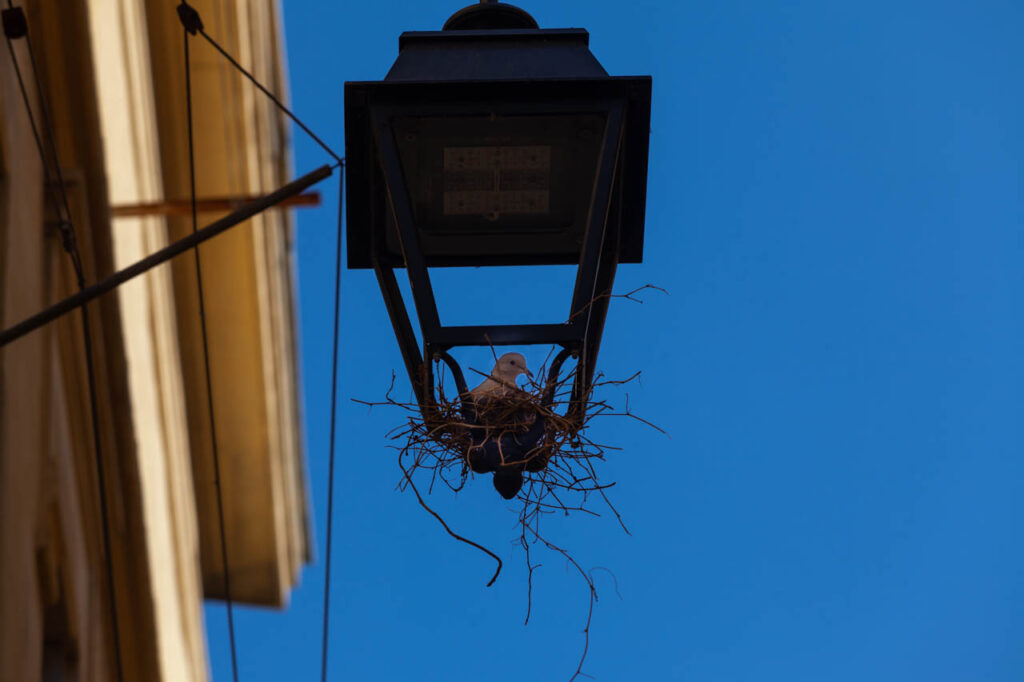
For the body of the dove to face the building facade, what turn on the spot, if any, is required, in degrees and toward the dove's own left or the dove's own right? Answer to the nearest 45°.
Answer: approximately 135° to the dove's own left
